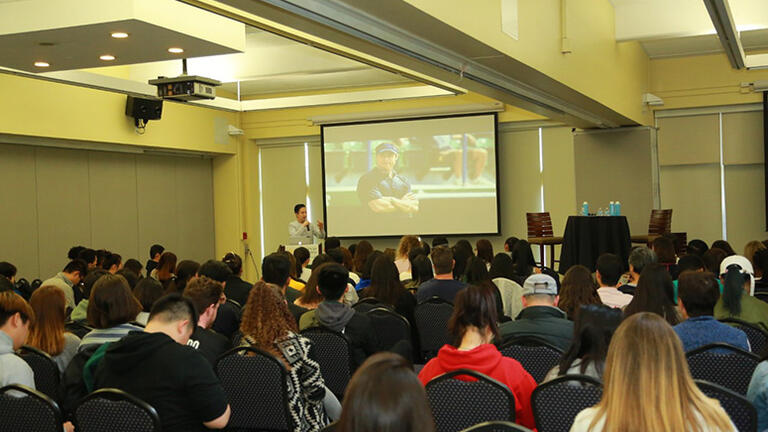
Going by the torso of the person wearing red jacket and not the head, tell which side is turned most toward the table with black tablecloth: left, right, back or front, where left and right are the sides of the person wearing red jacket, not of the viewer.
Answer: front

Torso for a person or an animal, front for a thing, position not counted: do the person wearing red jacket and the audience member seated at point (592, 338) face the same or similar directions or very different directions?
same or similar directions

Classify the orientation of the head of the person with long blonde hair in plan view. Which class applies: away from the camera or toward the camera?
away from the camera

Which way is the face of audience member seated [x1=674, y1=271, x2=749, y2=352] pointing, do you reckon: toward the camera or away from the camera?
away from the camera

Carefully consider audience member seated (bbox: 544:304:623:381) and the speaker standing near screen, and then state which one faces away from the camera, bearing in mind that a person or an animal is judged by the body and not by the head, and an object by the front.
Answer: the audience member seated

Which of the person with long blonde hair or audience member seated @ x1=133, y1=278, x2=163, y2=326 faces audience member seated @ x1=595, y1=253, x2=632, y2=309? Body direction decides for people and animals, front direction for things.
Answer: the person with long blonde hair

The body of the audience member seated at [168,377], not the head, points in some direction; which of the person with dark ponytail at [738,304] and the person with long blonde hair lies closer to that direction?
the person with dark ponytail

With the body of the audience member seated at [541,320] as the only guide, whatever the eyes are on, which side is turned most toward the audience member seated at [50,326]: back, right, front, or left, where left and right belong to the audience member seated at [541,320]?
left

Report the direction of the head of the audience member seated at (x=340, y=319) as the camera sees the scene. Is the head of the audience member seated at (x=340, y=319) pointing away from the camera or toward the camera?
away from the camera

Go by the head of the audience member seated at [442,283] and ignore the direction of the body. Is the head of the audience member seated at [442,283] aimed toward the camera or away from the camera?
away from the camera

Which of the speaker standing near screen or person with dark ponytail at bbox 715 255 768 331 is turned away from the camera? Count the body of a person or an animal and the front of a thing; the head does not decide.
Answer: the person with dark ponytail

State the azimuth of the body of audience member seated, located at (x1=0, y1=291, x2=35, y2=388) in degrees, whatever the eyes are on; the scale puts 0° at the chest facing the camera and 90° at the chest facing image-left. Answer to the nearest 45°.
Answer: approximately 225°

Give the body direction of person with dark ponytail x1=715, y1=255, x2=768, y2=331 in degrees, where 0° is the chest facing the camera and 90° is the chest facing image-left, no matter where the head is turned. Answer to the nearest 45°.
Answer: approximately 180°

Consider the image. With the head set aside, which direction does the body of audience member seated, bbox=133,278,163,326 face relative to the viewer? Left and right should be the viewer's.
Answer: facing away from the viewer

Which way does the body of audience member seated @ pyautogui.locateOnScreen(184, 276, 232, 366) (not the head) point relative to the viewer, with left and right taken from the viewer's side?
facing away from the viewer and to the right of the viewer

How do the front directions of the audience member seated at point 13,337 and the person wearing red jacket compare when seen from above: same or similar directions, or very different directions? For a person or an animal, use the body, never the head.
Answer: same or similar directions

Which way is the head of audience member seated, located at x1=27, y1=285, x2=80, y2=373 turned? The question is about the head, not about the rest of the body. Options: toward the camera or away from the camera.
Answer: away from the camera

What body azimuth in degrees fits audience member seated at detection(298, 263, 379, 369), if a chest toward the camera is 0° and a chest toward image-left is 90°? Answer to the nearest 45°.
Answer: approximately 180°

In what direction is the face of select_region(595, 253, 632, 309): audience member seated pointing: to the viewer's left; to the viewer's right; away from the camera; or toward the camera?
away from the camera

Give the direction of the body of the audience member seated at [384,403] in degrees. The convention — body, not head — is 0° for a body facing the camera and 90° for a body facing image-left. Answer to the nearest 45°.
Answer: approximately 180°
